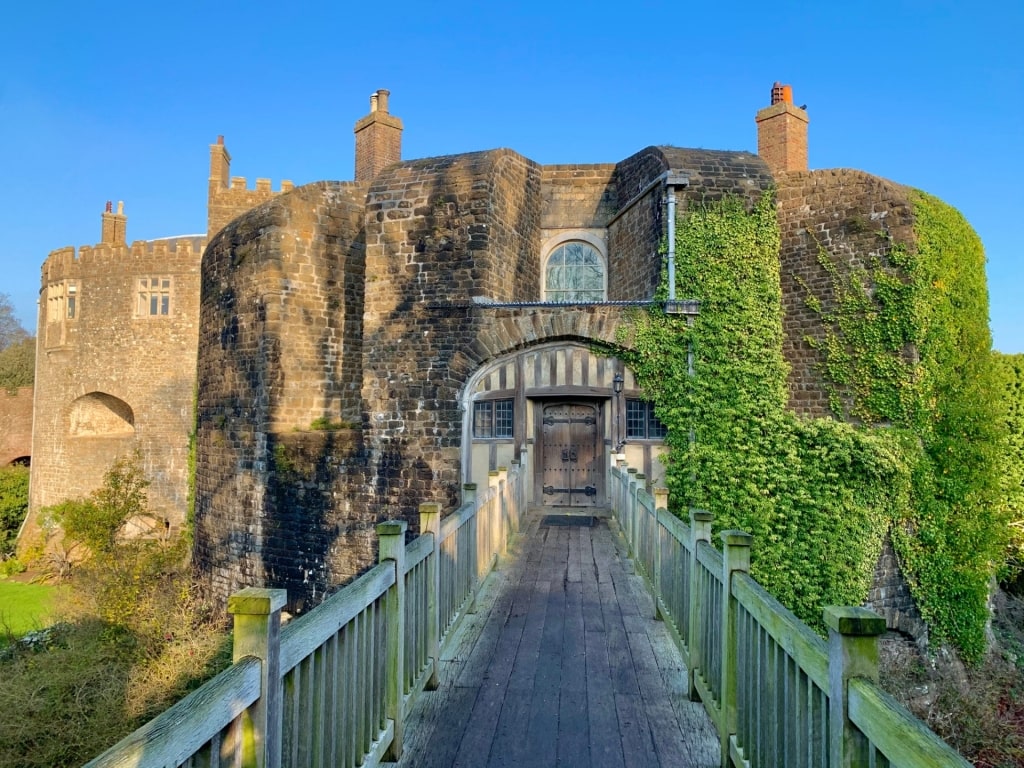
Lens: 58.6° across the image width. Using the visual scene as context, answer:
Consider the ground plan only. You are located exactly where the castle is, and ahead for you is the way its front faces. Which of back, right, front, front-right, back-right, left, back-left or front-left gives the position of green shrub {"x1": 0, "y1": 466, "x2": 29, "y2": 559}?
back-right

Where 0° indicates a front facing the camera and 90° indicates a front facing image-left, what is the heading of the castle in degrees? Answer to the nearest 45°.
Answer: approximately 0°

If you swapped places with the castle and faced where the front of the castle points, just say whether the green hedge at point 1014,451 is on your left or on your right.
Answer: on your left

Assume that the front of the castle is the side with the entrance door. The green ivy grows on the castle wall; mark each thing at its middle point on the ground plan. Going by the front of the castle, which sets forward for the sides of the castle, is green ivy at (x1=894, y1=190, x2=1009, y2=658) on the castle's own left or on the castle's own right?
on the castle's own left

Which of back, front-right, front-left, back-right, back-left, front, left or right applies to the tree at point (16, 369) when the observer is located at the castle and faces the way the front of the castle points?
back-right

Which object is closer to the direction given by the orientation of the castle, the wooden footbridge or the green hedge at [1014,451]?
the wooden footbridge

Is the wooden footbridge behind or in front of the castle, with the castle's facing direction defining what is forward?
in front

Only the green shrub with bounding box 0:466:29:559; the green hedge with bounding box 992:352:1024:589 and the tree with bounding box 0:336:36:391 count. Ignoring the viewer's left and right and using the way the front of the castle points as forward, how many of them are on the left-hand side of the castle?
1

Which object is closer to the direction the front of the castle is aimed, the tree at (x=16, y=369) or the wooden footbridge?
the wooden footbridge
